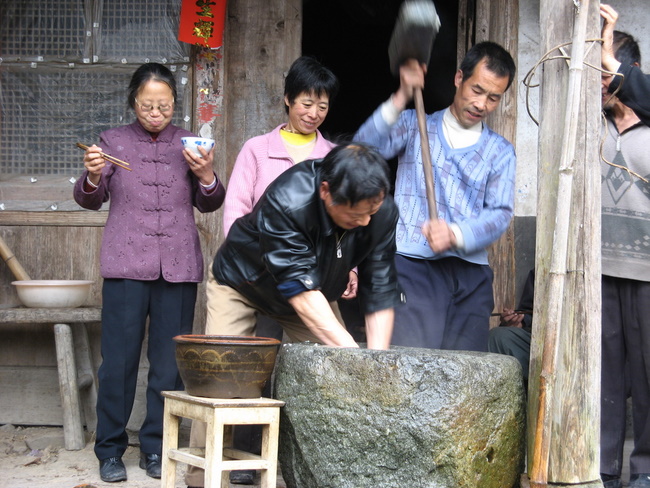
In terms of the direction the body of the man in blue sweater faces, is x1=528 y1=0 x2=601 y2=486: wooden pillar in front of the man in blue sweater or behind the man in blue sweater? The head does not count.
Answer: in front

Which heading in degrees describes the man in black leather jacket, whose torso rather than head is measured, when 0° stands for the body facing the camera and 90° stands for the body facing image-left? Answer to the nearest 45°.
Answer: approximately 315°

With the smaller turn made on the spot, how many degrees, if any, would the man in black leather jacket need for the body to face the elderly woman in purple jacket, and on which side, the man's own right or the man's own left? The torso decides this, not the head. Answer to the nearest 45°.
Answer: approximately 180°

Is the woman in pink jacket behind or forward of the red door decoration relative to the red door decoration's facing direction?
forward

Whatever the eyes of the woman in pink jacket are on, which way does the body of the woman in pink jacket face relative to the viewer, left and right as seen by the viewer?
facing the viewer and to the right of the viewer

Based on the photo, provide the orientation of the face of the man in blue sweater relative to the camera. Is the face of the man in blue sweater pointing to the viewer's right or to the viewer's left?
to the viewer's left

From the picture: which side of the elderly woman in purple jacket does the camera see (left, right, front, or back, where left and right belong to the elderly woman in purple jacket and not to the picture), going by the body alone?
front

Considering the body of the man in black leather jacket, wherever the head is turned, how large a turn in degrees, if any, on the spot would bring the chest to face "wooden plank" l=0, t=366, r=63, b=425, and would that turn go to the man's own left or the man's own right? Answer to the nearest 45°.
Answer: approximately 180°

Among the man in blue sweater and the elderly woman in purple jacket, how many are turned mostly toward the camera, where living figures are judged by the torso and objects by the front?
2

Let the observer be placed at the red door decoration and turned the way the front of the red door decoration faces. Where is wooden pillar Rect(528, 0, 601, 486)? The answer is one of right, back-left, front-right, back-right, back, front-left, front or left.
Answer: front-left

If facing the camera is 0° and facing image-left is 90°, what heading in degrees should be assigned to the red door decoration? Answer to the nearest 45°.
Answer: approximately 0°

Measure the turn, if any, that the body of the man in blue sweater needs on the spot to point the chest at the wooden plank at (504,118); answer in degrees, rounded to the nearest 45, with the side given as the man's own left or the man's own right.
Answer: approximately 180°

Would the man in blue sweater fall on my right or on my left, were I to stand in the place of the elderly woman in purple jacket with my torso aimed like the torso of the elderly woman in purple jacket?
on my left
